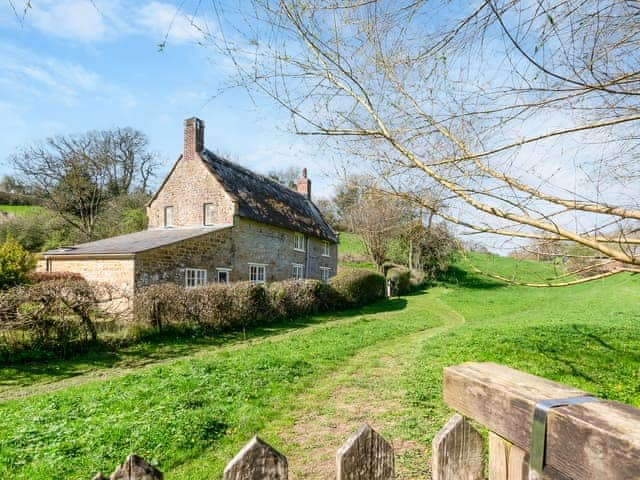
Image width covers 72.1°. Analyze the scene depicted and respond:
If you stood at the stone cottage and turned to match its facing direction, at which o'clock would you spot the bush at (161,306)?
The bush is roughly at 2 o'clock from the stone cottage.

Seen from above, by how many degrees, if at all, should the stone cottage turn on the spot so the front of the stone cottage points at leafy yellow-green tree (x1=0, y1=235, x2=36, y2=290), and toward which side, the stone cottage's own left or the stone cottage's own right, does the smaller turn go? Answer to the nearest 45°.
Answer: approximately 135° to the stone cottage's own right

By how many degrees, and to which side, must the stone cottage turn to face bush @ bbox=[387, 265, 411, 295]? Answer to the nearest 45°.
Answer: approximately 45° to its left

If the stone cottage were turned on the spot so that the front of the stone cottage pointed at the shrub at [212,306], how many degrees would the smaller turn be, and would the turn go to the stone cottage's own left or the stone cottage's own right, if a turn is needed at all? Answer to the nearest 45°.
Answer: approximately 45° to the stone cottage's own right

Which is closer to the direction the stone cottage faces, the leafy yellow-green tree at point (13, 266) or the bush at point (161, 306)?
the bush

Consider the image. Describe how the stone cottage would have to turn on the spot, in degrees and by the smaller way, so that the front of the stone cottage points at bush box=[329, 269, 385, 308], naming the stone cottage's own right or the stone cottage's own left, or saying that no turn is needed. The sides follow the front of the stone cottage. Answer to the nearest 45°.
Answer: approximately 45° to the stone cottage's own left

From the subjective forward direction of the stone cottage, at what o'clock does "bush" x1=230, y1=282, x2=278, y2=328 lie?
The bush is roughly at 1 o'clock from the stone cottage.

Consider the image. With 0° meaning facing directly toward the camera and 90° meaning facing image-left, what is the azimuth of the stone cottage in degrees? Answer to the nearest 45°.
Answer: approximately 315°

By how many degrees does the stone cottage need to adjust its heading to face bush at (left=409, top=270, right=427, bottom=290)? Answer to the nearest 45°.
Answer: approximately 45° to its left
